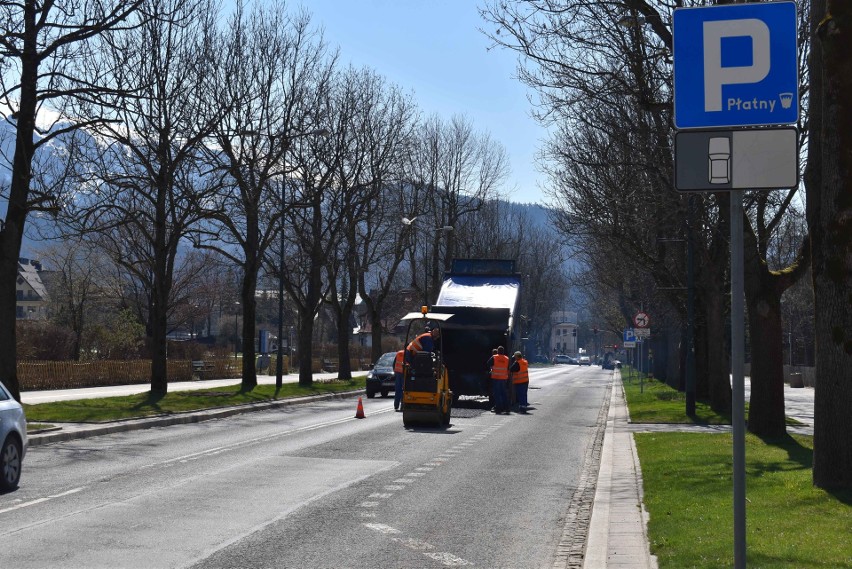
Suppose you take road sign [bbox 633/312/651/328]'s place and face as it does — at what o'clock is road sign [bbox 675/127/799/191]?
road sign [bbox 675/127/799/191] is roughly at 12 o'clock from road sign [bbox 633/312/651/328].

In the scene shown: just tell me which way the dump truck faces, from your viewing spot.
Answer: facing away from the viewer

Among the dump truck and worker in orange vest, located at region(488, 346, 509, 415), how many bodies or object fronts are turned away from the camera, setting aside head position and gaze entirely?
2

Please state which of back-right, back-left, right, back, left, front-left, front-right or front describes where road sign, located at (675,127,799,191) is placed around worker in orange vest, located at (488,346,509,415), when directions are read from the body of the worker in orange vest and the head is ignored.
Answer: back

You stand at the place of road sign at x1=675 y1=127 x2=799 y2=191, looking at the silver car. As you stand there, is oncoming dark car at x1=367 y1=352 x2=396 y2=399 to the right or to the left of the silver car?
right

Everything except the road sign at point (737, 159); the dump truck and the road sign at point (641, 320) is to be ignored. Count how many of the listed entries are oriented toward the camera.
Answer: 2

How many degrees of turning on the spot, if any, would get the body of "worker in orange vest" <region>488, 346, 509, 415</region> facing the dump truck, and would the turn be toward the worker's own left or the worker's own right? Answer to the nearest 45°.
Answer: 0° — they already face it

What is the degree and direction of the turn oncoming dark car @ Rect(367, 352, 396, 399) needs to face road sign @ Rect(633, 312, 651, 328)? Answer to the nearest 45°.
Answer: approximately 135° to its left

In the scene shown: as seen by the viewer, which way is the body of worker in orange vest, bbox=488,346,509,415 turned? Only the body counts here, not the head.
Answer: away from the camera

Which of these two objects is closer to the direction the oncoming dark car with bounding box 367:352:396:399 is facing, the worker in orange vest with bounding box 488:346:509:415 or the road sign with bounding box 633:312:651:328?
the worker in orange vest
